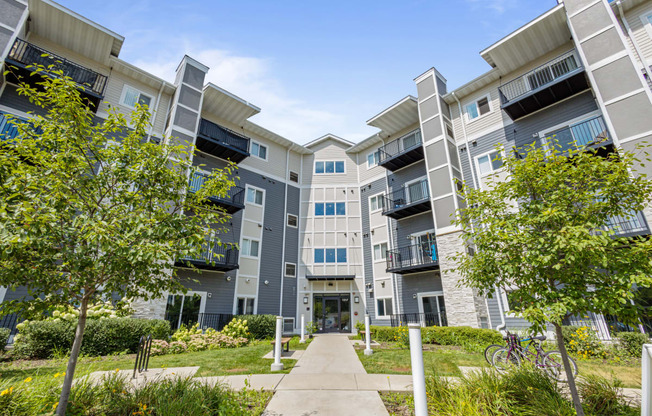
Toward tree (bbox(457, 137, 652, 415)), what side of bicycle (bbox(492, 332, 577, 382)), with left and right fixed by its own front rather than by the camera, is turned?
left

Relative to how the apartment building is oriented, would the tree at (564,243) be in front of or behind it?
in front

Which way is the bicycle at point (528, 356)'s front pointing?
to the viewer's left

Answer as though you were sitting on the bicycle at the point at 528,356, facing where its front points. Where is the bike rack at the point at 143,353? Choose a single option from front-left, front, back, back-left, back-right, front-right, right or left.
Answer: front-left

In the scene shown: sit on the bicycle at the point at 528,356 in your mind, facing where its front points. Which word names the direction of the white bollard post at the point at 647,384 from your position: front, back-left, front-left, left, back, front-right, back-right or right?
left

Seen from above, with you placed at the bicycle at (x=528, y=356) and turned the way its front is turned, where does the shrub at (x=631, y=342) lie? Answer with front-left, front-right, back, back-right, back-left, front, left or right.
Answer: back-right

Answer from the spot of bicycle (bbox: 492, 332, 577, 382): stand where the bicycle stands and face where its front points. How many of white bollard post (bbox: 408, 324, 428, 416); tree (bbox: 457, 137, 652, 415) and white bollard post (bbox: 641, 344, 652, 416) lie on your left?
3

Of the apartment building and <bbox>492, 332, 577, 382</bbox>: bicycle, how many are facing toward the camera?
1

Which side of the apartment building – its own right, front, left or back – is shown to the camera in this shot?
front

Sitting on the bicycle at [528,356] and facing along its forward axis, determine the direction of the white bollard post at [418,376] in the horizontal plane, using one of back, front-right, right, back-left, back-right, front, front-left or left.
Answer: left
